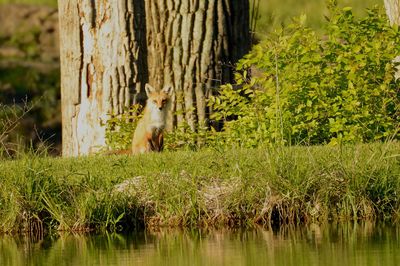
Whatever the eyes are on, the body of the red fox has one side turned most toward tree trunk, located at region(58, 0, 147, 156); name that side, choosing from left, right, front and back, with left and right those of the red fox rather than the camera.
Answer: back

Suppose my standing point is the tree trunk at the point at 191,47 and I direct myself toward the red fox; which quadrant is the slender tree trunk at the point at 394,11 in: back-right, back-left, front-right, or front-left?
back-left

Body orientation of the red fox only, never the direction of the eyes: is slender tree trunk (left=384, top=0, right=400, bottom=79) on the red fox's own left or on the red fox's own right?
on the red fox's own left

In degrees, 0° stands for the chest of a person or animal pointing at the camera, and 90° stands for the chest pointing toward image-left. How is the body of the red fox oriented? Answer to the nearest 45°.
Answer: approximately 315°

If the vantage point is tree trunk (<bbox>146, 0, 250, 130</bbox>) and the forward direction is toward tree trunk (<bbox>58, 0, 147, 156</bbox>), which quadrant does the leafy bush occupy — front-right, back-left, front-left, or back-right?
back-left

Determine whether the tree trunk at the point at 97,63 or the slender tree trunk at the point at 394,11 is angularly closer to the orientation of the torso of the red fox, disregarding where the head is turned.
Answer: the slender tree trunk
